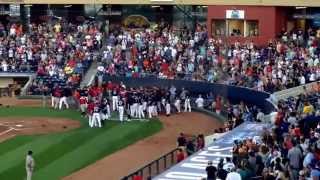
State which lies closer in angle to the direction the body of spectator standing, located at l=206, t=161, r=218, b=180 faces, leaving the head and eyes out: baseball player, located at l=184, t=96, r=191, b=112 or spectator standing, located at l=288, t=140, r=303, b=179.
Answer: the baseball player

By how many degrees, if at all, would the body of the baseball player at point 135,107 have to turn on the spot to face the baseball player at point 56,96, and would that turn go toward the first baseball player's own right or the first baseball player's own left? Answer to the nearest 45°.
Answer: approximately 45° to the first baseball player's own left

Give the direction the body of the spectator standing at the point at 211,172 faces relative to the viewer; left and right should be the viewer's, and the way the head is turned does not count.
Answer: facing away from the viewer and to the left of the viewer

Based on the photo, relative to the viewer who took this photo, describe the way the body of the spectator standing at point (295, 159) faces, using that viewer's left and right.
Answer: facing away from the viewer and to the left of the viewer

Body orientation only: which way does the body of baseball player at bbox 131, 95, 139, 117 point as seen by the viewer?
away from the camera
